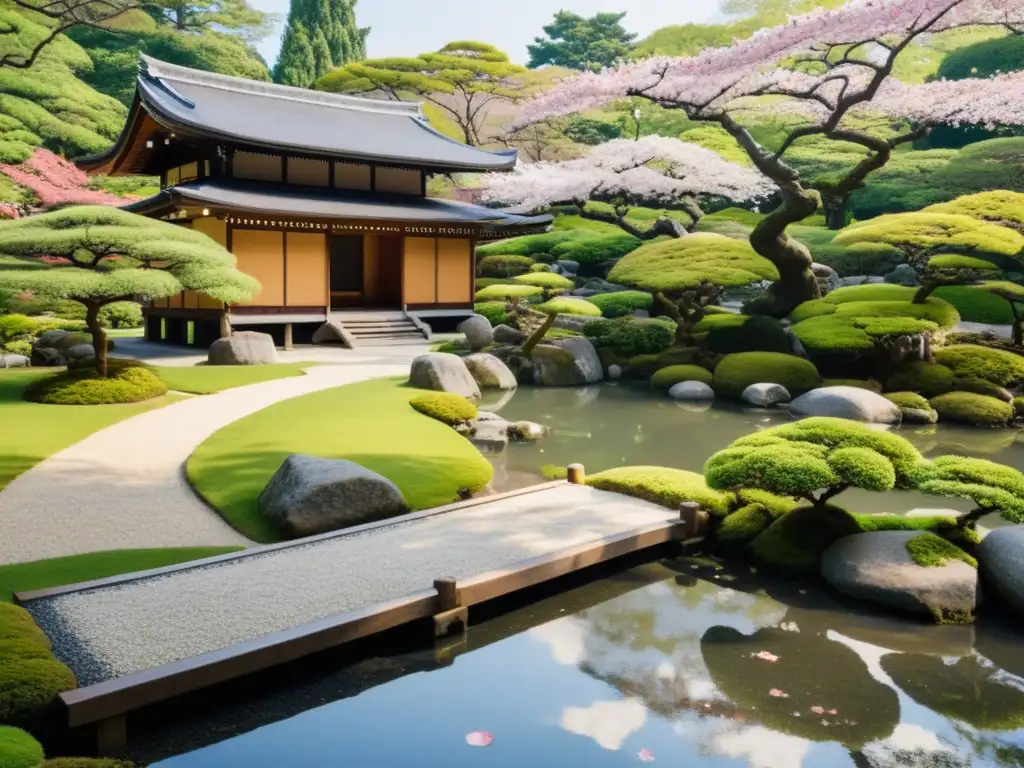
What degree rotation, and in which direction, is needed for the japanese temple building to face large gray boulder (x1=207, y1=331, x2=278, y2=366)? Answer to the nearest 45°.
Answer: approximately 45° to its right

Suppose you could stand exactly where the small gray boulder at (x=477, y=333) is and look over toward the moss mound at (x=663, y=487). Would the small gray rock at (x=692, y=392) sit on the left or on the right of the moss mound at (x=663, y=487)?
left

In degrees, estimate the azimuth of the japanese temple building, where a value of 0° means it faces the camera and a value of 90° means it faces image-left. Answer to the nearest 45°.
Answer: approximately 315°

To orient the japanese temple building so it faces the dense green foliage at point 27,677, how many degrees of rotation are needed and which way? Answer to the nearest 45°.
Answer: approximately 45° to its right

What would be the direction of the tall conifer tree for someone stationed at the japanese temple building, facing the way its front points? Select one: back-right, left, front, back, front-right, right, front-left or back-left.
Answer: back-left

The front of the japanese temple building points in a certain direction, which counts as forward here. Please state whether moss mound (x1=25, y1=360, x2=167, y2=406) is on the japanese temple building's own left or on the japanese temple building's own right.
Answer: on the japanese temple building's own right

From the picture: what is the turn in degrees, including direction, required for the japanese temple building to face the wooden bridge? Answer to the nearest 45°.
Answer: approximately 45° to its right
